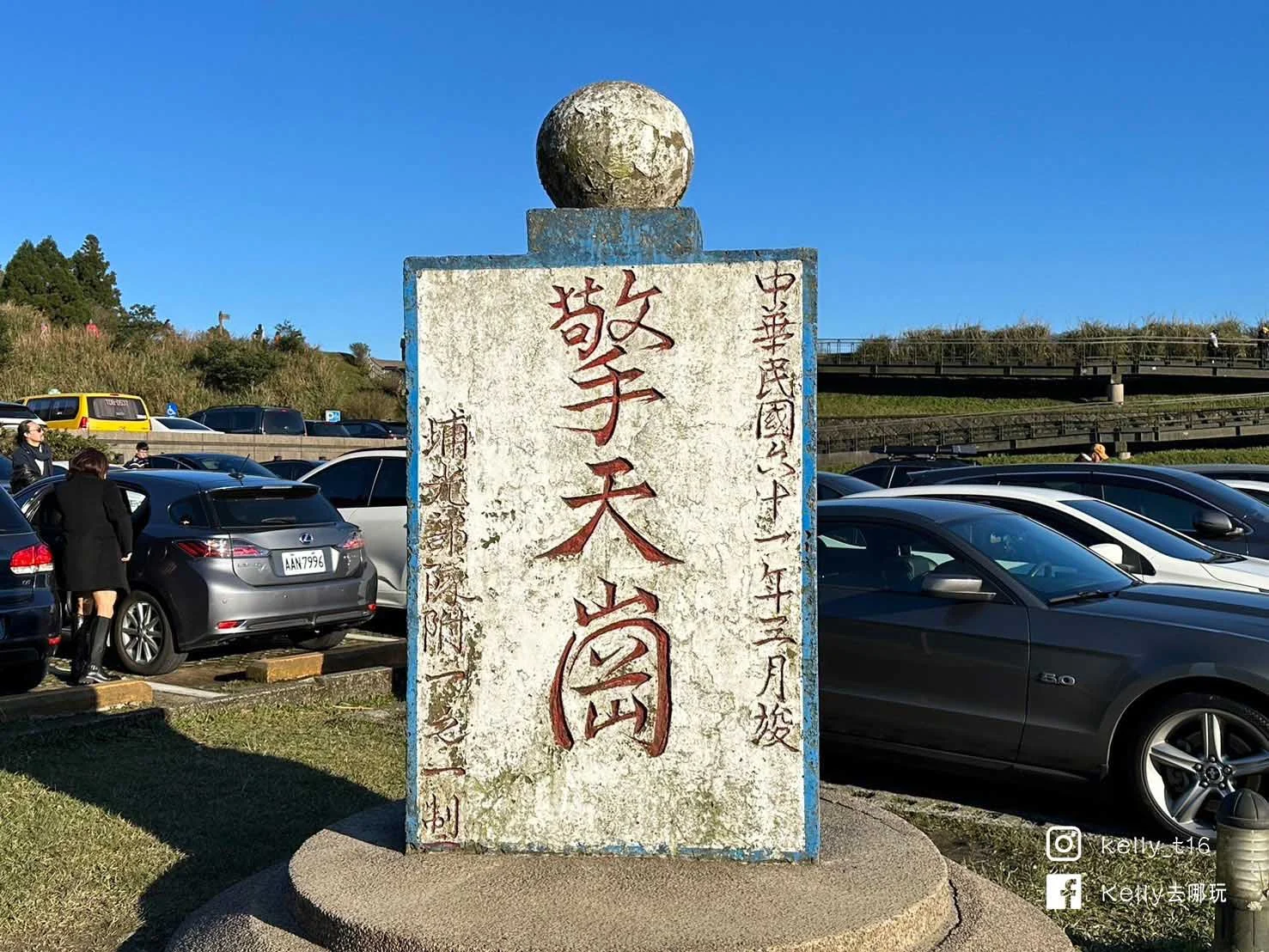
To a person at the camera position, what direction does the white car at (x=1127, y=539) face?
facing the viewer and to the right of the viewer

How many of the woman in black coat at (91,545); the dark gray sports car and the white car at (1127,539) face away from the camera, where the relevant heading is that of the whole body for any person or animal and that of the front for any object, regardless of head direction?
1

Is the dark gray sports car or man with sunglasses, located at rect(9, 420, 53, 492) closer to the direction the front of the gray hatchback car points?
the man with sunglasses

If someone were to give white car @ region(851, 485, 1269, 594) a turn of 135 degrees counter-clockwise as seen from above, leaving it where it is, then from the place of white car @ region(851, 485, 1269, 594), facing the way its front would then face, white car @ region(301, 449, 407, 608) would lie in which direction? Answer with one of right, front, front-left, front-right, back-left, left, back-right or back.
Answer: left

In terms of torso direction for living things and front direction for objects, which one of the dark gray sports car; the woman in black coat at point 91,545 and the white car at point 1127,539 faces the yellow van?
the woman in black coat

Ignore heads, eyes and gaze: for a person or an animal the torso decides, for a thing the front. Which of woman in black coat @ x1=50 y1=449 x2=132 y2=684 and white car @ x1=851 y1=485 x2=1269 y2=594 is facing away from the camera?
the woman in black coat

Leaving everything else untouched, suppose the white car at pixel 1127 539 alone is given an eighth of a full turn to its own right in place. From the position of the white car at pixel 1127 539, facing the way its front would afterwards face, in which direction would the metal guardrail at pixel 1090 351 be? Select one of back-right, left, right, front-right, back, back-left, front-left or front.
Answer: back

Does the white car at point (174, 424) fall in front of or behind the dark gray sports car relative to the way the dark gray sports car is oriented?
behind

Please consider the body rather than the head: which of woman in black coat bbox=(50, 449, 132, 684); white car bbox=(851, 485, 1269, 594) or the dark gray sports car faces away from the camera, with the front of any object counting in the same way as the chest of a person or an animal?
the woman in black coat

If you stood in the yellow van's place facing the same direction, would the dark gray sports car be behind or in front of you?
behind

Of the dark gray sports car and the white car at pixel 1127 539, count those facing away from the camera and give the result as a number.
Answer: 0

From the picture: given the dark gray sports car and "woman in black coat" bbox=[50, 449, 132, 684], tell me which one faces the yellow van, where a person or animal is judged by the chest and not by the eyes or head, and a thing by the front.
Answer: the woman in black coat

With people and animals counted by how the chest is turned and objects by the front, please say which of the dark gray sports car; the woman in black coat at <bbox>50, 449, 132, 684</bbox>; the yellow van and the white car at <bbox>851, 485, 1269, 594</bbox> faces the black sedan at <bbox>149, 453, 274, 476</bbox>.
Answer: the woman in black coat

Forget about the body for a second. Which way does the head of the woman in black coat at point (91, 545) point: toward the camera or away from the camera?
away from the camera

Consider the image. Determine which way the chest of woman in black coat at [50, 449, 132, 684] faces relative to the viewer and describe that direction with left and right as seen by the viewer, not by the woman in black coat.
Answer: facing away from the viewer

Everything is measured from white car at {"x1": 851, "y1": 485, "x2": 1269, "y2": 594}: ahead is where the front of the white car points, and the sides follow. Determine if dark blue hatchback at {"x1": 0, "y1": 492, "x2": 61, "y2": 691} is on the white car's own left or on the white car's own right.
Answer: on the white car's own right

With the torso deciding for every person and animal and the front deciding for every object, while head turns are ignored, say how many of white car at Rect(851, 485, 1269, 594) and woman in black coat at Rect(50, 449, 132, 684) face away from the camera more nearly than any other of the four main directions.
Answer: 1

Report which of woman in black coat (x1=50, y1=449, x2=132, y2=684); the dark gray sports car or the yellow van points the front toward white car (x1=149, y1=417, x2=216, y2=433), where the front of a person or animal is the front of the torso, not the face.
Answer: the woman in black coat
